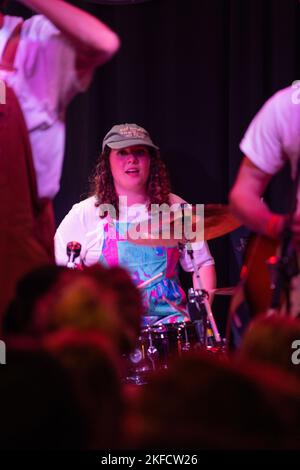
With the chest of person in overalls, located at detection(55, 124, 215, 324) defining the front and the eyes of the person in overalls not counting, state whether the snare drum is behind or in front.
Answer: in front

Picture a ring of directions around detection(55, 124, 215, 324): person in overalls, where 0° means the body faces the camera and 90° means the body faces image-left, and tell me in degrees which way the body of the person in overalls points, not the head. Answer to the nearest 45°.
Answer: approximately 0°

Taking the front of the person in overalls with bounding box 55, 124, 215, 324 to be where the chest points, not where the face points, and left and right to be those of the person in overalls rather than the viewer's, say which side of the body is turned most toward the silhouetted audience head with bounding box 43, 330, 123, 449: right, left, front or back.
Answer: front

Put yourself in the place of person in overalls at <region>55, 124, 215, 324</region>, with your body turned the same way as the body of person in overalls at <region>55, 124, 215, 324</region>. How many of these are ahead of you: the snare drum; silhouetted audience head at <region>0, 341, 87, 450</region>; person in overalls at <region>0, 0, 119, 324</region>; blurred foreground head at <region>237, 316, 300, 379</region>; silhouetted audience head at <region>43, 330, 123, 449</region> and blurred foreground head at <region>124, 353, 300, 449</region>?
6

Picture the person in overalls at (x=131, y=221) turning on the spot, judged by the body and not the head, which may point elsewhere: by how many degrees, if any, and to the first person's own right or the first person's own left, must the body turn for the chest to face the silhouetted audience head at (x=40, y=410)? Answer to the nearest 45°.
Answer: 0° — they already face them

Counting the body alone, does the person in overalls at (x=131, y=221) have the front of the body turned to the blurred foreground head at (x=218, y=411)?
yes

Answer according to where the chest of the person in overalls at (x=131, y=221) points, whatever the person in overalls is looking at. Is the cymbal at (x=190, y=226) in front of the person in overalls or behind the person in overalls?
in front

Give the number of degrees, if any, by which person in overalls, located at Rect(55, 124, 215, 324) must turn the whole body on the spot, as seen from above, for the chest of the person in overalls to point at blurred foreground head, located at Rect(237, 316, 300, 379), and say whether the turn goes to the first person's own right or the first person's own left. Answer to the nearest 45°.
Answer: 0° — they already face them

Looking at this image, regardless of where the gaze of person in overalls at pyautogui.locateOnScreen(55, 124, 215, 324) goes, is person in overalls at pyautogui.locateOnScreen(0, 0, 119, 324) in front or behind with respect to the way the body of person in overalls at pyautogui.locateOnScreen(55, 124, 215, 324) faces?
in front
